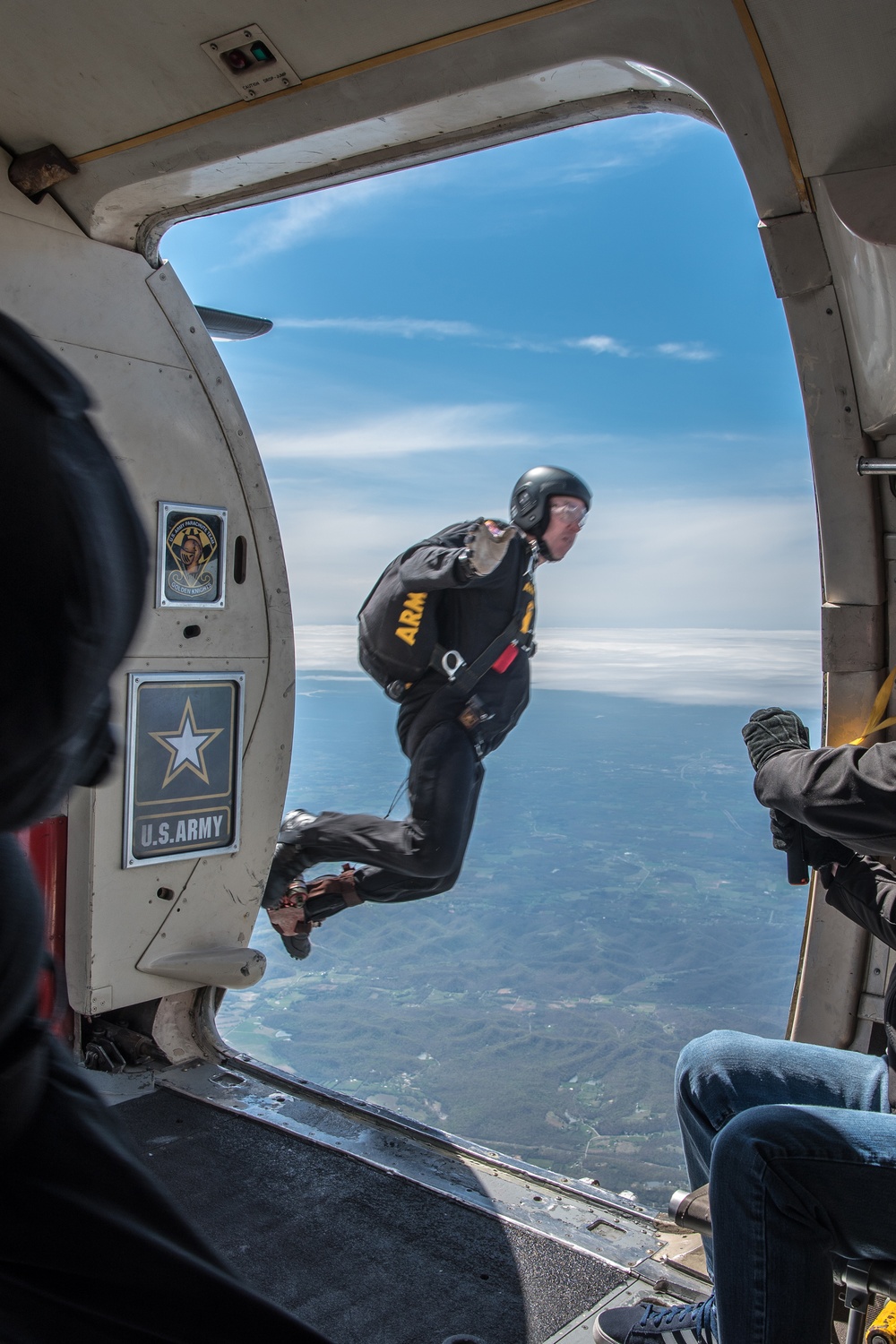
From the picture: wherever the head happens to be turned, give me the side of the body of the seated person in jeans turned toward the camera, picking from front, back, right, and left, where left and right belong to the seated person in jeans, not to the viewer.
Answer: left

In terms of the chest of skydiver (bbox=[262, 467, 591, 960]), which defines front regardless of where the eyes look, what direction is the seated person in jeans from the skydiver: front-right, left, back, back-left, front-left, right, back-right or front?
right

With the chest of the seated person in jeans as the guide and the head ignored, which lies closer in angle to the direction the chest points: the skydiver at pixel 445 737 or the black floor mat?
the black floor mat

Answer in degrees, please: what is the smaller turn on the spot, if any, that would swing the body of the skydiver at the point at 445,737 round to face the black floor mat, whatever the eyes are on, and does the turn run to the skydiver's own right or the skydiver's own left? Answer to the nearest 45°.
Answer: approximately 90° to the skydiver's own right

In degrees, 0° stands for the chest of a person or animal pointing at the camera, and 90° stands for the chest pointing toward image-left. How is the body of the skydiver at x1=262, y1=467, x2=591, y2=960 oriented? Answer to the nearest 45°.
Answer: approximately 270°

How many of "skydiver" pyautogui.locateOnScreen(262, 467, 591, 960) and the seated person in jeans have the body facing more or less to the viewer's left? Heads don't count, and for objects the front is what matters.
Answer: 1

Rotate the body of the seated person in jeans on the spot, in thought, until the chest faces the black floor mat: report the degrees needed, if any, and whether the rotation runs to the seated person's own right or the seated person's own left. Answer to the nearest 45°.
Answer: approximately 45° to the seated person's own right

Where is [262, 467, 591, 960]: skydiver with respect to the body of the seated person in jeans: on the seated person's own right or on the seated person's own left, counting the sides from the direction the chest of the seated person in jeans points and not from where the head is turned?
on the seated person's own right

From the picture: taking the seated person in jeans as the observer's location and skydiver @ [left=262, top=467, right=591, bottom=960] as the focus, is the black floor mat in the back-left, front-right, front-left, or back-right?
front-left

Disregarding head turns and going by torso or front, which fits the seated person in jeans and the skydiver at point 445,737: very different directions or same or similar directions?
very different directions
